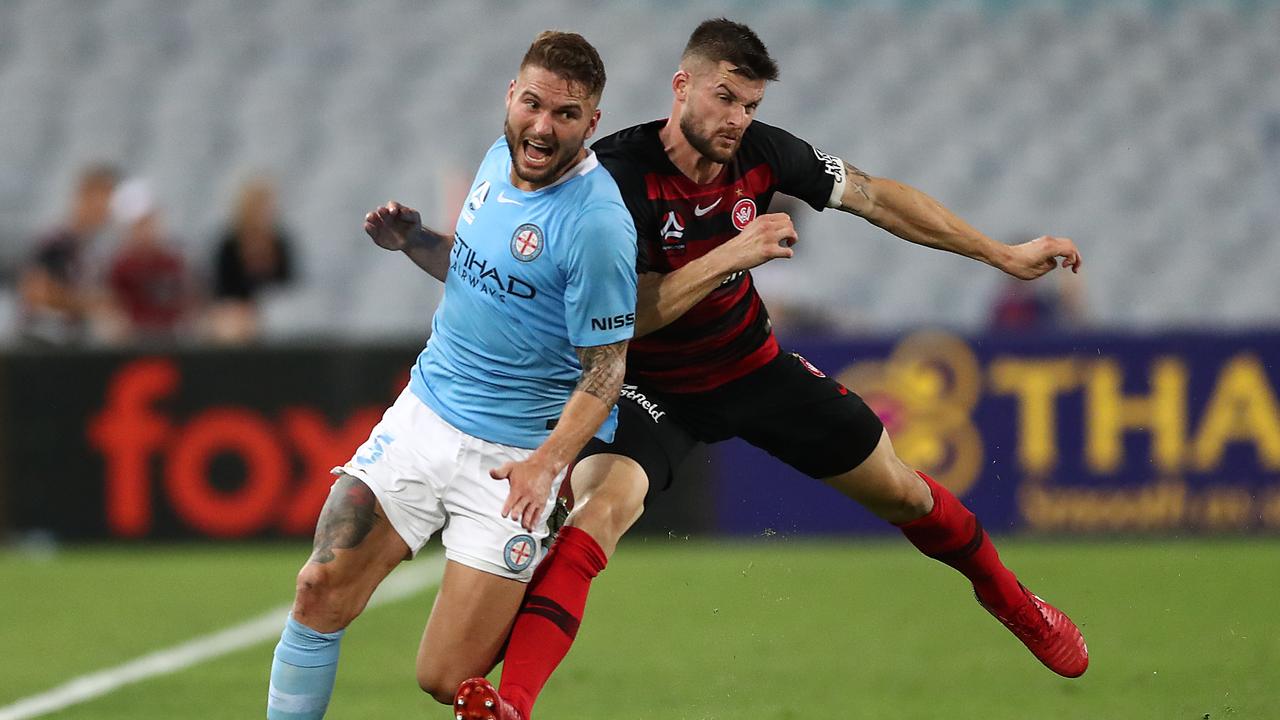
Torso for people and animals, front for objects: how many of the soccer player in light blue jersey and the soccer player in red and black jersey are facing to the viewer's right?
0

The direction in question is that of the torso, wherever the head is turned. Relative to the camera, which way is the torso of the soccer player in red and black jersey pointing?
toward the camera

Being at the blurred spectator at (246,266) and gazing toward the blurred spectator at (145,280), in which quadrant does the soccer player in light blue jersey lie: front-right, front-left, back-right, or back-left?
back-left

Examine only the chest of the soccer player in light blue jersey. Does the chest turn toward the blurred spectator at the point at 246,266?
no

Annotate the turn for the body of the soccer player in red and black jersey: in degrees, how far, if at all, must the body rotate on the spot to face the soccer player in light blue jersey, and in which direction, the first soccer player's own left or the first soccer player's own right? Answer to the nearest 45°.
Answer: approximately 45° to the first soccer player's own right

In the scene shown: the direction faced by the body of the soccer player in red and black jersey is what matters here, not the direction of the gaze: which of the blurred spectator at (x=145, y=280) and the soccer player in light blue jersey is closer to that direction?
the soccer player in light blue jersey

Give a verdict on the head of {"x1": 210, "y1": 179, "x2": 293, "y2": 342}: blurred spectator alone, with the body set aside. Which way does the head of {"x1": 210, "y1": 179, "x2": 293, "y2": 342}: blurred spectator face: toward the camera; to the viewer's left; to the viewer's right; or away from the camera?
toward the camera

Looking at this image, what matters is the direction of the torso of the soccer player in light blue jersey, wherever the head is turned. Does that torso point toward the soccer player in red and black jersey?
no

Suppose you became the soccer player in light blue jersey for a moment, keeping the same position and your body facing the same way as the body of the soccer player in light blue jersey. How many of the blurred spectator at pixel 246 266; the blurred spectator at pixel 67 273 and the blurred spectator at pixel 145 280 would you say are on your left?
0

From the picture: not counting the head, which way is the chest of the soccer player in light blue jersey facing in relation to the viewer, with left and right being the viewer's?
facing the viewer and to the left of the viewer

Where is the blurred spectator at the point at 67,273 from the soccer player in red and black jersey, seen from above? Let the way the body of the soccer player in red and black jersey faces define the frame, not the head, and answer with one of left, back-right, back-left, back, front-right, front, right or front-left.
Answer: back-right

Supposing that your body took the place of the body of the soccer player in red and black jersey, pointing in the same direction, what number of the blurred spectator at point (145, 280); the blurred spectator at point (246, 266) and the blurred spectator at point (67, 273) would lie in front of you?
0

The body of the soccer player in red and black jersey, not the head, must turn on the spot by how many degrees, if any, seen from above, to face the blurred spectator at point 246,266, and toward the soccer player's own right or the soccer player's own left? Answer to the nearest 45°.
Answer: approximately 135° to the soccer player's own right
